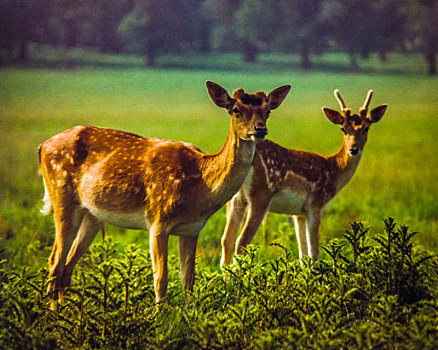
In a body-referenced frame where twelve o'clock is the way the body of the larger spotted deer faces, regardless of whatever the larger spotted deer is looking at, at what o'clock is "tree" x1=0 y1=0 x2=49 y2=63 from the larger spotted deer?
The tree is roughly at 8 o'clock from the larger spotted deer.

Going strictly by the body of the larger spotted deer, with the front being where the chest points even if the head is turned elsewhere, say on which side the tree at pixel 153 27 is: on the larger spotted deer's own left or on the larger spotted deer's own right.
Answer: on the larger spotted deer's own left

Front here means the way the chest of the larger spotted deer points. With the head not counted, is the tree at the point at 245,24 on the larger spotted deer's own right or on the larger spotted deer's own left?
on the larger spotted deer's own left

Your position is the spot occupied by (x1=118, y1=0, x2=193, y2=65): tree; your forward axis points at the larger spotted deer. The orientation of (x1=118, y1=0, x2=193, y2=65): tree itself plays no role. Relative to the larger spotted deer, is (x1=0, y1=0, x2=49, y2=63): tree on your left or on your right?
right

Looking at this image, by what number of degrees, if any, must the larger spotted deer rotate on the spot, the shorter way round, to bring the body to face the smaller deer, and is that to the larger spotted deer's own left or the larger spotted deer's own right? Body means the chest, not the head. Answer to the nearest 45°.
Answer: approximately 45° to the larger spotted deer's own left

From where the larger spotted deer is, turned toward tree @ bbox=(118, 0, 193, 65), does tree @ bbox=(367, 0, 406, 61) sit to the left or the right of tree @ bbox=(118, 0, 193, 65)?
right

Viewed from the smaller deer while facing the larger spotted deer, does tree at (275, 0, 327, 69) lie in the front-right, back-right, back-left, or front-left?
back-right

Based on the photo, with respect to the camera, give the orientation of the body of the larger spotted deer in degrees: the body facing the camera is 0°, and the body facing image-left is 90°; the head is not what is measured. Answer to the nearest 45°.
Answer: approximately 270°

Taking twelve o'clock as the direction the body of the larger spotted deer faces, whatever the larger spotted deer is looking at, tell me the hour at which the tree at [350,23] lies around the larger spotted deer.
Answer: The tree is roughly at 10 o'clock from the larger spotted deer.

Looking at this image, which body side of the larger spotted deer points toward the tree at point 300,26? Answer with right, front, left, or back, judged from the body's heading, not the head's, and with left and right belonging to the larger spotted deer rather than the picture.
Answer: left
